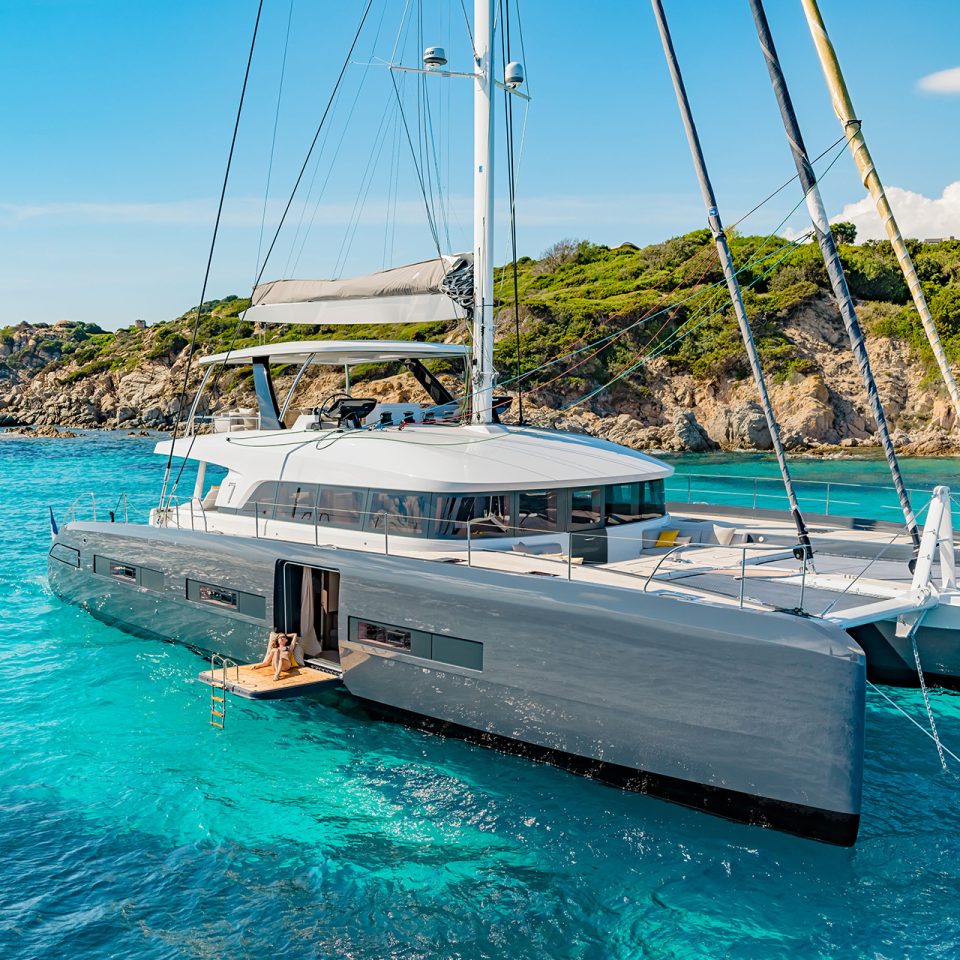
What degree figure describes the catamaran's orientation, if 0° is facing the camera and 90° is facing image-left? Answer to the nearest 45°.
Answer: approximately 315°

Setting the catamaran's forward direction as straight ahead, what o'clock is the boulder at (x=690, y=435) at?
The boulder is roughly at 8 o'clock from the catamaran.
